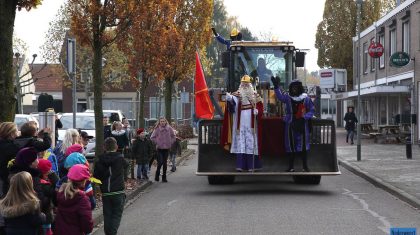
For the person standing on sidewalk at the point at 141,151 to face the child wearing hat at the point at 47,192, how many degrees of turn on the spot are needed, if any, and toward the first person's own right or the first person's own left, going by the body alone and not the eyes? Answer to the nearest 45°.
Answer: approximately 45° to the first person's own right

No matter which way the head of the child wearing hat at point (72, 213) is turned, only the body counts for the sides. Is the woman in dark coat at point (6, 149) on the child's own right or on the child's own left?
on the child's own left

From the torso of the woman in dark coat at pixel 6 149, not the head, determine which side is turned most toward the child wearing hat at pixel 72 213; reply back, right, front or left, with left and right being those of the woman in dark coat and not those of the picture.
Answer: right

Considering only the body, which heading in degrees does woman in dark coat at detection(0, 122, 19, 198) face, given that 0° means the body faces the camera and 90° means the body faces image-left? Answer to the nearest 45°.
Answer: approximately 225°

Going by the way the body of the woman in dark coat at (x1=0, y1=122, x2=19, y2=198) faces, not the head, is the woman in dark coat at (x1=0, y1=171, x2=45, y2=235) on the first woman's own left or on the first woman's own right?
on the first woman's own right

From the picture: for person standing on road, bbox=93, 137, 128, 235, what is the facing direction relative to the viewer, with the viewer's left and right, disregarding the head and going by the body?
facing away from the viewer

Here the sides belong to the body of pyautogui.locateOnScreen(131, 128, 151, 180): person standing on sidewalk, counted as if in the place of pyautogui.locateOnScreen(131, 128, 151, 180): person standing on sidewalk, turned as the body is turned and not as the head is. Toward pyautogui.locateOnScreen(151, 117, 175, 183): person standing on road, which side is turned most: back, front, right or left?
left

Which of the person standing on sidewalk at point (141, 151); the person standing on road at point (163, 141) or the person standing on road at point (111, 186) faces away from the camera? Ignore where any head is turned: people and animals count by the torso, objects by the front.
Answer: the person standing on road at point (111, 186)

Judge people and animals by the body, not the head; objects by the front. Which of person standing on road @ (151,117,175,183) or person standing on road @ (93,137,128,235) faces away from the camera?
person standing on road @ (93,137,128,235)

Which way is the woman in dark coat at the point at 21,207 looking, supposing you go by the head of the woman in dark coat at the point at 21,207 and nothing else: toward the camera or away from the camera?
away from the camera

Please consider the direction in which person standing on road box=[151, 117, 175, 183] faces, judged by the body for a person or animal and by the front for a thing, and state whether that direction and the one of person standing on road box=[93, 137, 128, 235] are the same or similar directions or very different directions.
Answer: very different directions
